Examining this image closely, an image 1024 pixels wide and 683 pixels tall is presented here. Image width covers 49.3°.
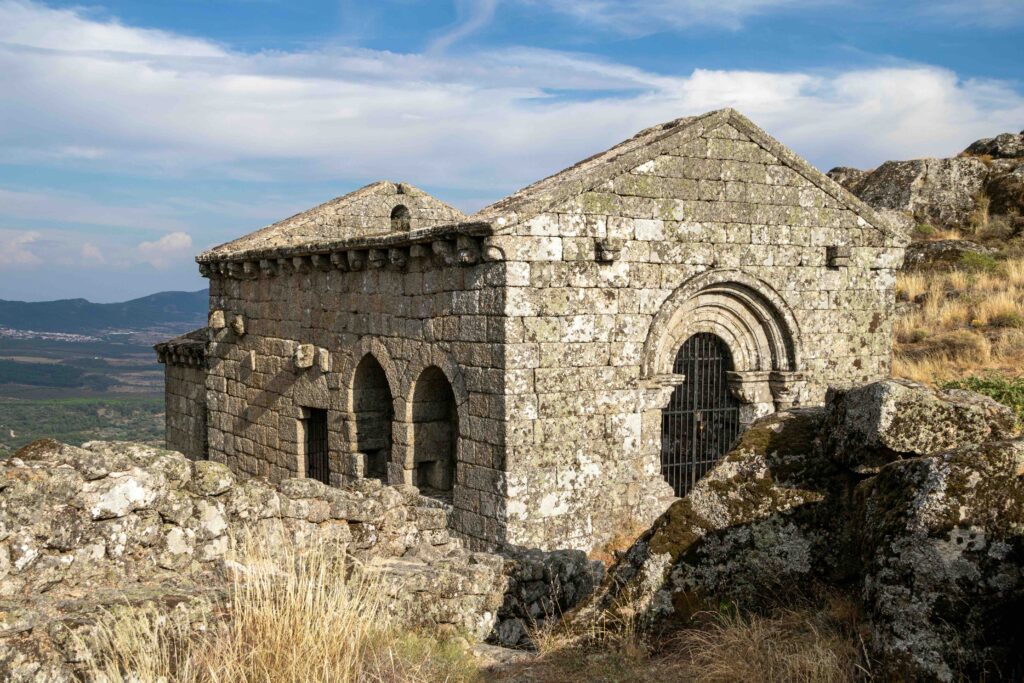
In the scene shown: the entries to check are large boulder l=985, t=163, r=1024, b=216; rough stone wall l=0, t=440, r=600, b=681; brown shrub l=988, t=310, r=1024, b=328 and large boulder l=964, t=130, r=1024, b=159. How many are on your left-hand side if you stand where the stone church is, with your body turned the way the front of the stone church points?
3

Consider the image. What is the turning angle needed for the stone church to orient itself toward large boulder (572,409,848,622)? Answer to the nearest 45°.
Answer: approximately 45° to its right

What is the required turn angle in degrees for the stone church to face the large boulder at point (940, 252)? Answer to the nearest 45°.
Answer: approximately 90° to its left

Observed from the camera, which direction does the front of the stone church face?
facing the viewer and to the right of the viewer

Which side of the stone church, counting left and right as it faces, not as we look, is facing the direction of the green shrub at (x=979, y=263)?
left

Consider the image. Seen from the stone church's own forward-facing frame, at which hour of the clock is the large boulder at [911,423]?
The large boulder is roughly at 1 o'clock from the stone church.

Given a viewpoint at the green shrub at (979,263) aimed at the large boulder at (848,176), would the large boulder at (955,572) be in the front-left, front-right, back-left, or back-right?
back-left

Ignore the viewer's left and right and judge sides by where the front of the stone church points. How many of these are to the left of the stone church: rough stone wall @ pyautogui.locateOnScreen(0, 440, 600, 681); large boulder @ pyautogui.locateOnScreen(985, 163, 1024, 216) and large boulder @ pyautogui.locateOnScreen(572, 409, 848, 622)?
1

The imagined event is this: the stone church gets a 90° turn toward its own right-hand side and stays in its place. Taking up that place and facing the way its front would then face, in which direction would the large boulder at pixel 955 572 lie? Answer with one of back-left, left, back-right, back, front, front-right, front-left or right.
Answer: front-left

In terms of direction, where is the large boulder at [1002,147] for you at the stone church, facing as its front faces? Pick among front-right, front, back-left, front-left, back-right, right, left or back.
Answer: left

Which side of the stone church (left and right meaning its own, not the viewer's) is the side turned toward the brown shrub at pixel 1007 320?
left

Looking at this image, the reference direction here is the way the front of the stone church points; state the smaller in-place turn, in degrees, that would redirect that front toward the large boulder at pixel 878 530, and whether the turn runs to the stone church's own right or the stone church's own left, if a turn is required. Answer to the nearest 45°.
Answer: approximately 45° to the stone church's own right
